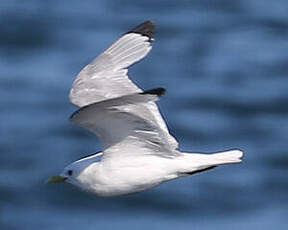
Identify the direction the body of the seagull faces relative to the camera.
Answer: to the viewer's left
